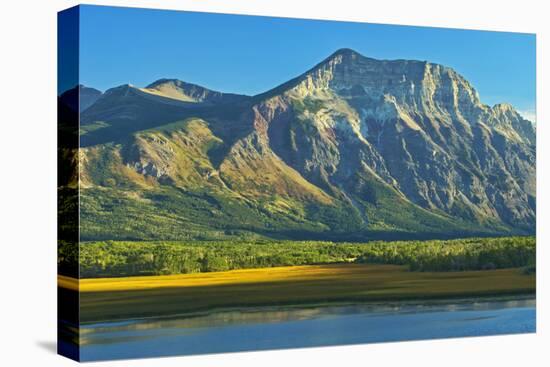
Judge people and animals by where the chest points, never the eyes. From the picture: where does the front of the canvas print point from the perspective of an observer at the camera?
facing the viewer and to the right of the viewer
